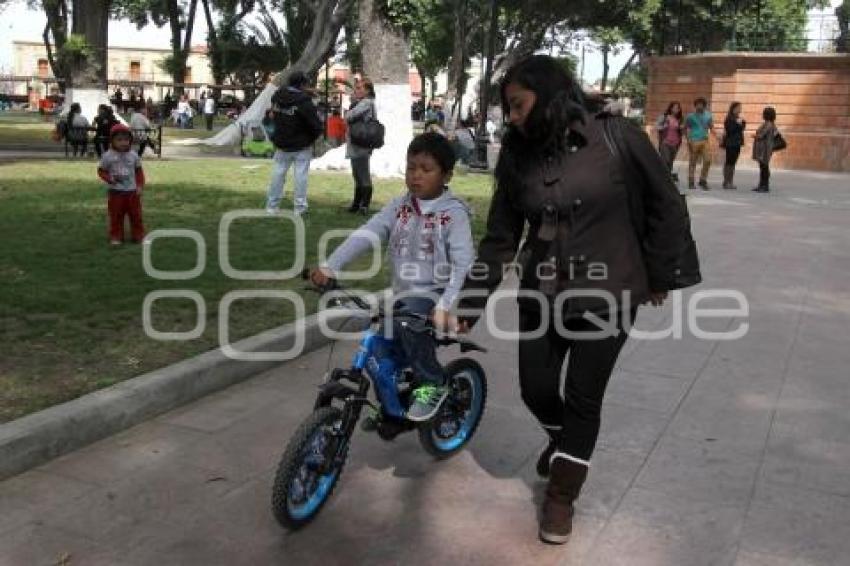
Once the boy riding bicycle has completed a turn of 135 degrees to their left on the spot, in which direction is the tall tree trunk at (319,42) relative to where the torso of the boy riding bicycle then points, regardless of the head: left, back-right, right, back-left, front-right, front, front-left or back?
left

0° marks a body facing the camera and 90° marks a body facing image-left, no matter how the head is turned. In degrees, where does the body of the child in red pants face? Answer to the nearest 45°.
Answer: approximately 0°

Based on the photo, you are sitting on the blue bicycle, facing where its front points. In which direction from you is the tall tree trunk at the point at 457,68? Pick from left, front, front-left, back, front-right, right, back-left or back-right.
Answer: back-right

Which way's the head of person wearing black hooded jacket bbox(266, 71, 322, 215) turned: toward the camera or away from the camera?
away from the camera

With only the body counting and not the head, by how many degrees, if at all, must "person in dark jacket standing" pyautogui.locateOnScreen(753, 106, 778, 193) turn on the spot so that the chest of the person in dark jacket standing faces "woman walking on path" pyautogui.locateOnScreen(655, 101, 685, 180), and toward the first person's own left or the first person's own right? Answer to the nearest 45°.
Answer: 0° — they already face them

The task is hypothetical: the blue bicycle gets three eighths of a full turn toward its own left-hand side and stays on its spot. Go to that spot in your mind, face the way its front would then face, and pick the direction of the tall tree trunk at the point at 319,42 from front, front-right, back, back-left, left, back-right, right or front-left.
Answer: left

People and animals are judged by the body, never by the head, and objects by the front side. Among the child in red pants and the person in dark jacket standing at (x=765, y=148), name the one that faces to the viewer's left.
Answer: the person in dark jacket standing

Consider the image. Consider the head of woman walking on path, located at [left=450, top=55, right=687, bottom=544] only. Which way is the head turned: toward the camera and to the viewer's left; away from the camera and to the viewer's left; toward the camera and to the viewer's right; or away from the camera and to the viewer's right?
toward the camera and to the viewer's left

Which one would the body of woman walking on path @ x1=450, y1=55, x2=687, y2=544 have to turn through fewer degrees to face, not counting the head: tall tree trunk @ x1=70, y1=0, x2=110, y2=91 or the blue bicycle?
the blue bicycle

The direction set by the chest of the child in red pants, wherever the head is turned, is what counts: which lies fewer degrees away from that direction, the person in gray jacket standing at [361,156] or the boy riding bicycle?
the boy riding bicycle

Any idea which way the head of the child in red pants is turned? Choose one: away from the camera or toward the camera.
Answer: toward the camera

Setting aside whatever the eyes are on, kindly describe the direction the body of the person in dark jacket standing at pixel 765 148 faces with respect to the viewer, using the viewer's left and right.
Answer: facing to the left of the viewer

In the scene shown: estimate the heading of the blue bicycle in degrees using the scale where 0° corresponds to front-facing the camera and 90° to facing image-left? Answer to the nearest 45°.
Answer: approximately 45°

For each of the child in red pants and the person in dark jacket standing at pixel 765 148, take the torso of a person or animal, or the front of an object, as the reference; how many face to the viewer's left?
1
